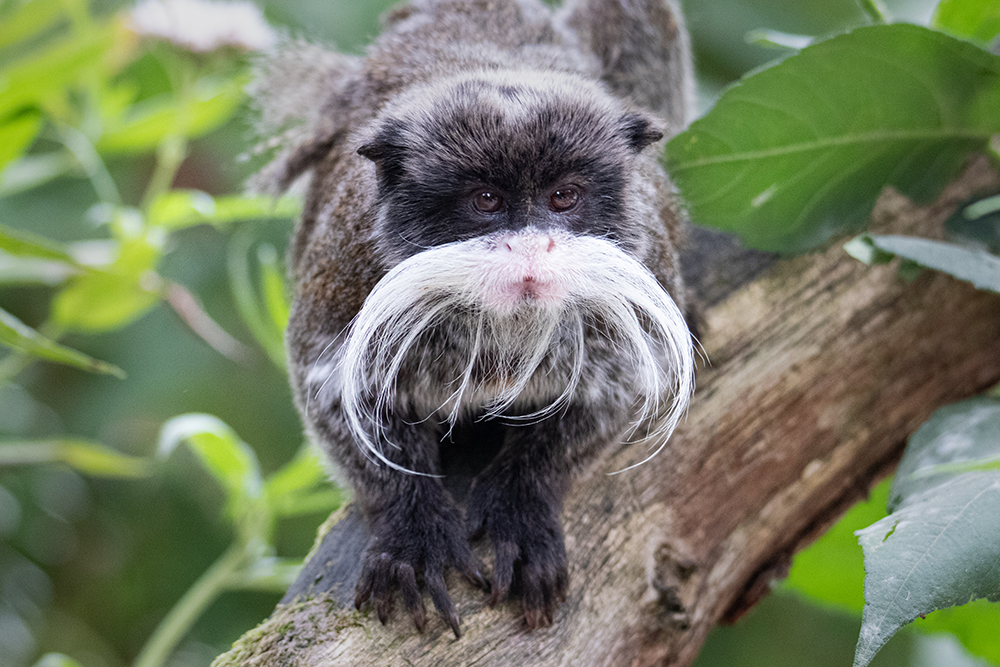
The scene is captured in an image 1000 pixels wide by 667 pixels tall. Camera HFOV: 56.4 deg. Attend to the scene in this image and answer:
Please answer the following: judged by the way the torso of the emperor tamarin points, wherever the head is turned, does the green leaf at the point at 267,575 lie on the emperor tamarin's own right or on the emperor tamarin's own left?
on the emperor tamarin's own right

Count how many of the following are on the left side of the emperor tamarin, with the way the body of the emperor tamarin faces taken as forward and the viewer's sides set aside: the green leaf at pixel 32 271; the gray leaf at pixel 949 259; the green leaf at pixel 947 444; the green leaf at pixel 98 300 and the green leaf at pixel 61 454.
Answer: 2

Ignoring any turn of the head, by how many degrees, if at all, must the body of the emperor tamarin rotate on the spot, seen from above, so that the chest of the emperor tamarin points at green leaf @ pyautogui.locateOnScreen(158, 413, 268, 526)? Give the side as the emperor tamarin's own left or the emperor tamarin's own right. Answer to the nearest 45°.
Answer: approximately 135° to the emperor tamarin's own right

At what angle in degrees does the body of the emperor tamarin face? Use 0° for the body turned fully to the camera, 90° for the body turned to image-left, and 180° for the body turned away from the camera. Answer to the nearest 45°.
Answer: approximately 0°

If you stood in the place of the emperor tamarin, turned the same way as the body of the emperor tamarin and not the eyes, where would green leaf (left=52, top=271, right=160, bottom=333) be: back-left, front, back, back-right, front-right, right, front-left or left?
back-right

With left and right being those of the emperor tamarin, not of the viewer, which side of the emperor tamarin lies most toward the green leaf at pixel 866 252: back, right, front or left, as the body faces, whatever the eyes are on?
left

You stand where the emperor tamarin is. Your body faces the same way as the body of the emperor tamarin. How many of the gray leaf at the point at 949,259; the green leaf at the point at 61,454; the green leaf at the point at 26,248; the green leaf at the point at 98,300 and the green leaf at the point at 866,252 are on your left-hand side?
2

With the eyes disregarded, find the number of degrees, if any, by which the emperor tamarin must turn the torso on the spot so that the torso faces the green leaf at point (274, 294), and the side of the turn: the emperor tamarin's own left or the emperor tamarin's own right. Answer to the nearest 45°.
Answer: approximately 135° to the emperor tamarin's own right
